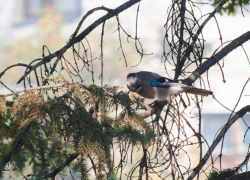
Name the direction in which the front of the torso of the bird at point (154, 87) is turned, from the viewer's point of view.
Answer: to the viewer's left
